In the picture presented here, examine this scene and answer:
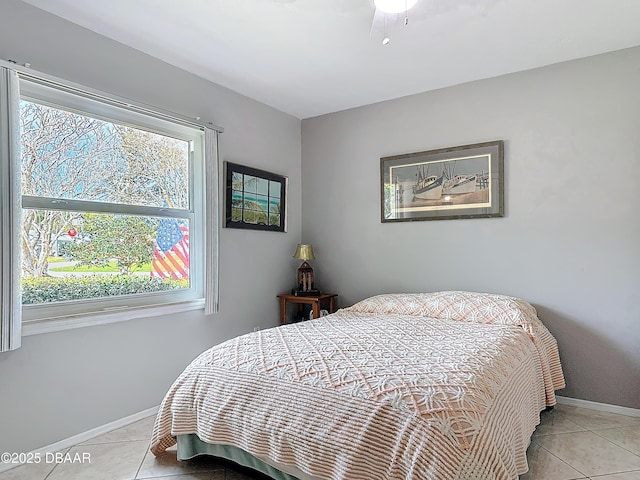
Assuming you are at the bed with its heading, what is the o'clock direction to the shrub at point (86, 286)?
The shrub is roughly at 2 o'clock from the bed.

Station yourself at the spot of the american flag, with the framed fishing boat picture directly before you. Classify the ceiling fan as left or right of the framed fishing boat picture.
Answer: right

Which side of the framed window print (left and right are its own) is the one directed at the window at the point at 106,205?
right

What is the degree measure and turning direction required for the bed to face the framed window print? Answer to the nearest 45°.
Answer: approximately 90° to its right

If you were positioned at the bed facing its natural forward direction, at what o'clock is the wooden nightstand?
The wooden nightstand is roughly at 4 o'clock from the bed.

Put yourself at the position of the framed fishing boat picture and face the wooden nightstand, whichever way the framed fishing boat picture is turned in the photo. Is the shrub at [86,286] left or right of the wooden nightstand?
left

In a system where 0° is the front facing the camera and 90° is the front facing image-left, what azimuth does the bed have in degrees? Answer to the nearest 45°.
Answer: approximately 45°

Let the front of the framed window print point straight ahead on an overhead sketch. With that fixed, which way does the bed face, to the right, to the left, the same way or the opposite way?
to the right

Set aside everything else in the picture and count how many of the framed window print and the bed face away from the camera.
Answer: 0

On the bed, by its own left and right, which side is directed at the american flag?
right

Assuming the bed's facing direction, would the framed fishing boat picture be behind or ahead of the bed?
behind

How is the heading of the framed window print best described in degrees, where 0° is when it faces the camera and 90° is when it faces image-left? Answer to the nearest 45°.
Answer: approximately 315°

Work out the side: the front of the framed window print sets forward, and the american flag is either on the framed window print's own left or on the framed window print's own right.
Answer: on the framed window print's own right
